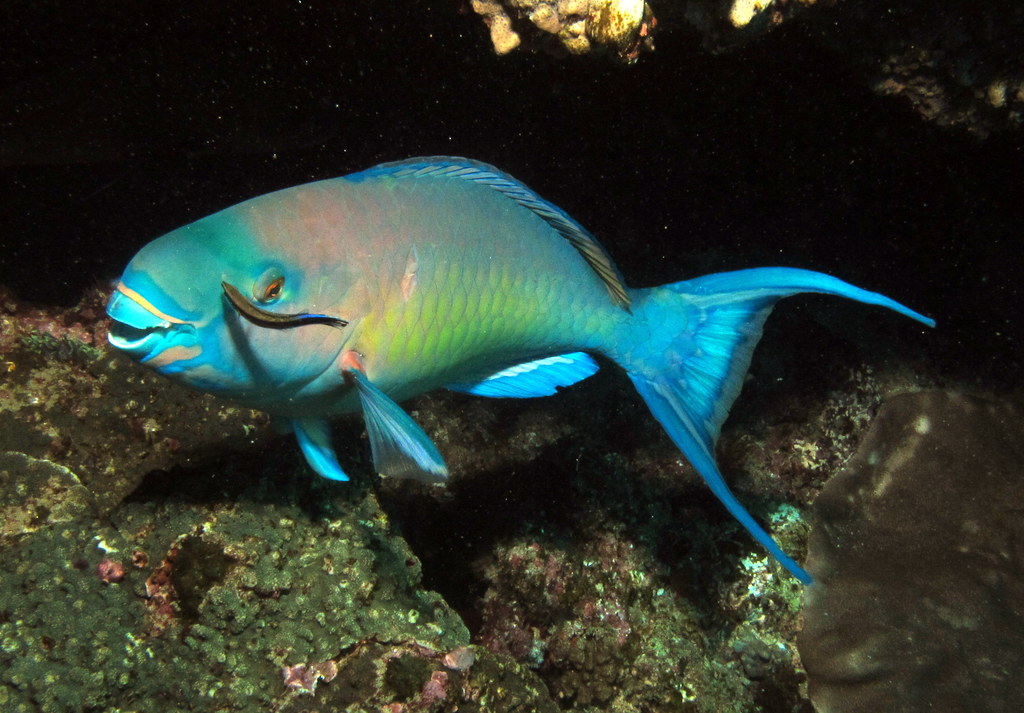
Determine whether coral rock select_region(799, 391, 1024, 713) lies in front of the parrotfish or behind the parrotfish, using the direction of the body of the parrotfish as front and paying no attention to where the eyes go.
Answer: behind

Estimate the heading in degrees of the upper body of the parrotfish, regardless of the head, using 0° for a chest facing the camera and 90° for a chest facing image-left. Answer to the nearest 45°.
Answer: approximately 90°

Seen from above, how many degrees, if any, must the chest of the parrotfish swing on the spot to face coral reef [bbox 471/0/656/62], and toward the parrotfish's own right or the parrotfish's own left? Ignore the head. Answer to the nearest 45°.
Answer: approximately 90° to the parrotfish's own right
